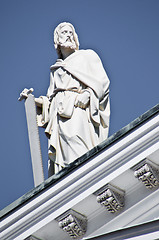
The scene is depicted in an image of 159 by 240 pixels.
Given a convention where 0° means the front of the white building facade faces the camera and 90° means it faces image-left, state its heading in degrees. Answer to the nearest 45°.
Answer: approximately 45°

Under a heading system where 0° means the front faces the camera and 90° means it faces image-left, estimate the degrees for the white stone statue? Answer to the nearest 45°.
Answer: approximately 45°
